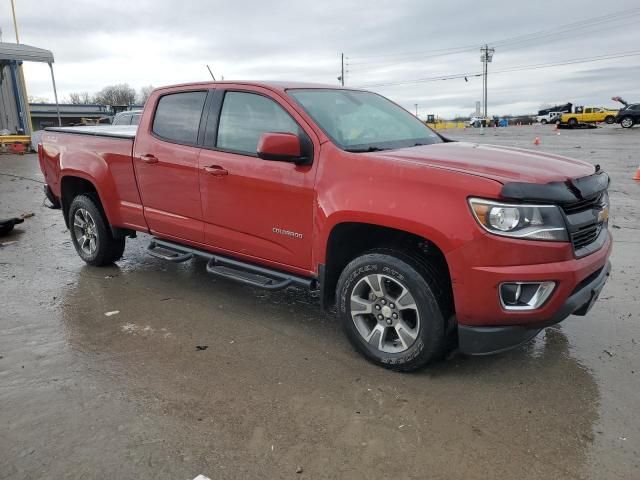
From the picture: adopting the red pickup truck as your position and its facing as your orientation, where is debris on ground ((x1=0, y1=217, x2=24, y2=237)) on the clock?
The debris on ground is roughly at 6 o'clock from the red pickup truck.

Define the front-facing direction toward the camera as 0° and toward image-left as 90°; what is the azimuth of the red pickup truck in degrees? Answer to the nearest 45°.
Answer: approximately 315°

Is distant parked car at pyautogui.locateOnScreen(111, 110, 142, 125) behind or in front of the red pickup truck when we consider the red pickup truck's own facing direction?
behind

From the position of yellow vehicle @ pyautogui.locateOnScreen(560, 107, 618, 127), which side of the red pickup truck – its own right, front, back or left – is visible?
left
